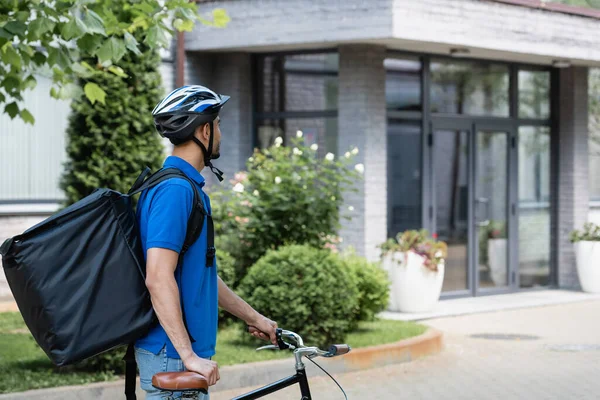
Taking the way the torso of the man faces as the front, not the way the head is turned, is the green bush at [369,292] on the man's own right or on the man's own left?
on the man's own left

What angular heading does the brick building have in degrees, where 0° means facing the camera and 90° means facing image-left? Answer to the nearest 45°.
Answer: approximately 315°

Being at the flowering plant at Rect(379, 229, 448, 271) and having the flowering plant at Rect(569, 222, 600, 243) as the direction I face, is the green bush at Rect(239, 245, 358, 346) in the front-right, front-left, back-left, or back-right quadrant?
back-right

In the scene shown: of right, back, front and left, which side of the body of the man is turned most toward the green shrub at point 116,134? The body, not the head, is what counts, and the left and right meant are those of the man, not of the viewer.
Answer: left

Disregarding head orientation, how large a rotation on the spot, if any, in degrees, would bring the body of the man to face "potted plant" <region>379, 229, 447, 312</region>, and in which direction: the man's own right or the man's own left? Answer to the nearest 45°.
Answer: approximately 90° to the man's own left

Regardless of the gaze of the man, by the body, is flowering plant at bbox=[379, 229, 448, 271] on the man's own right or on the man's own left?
on the man's own left

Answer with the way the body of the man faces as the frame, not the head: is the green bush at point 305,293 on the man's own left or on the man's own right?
on the man's own left

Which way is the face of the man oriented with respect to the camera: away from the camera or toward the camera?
away from the camera

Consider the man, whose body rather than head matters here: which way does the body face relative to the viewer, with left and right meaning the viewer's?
facing to the right of the viewer
